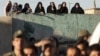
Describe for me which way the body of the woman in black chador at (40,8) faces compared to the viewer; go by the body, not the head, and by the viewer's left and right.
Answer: facing the viewer

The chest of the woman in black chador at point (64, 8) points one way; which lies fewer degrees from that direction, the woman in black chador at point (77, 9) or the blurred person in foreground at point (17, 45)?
the blurred person in foreground

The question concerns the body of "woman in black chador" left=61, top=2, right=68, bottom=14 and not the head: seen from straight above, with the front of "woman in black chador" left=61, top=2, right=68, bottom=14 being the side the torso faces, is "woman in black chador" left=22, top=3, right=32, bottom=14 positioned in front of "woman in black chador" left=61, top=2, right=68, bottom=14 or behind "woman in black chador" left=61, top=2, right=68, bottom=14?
in front

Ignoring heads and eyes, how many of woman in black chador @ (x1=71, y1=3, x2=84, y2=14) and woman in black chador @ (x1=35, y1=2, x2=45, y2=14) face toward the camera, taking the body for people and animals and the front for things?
2

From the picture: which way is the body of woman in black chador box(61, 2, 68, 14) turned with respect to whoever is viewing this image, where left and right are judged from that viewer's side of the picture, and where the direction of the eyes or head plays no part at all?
facing the viewer and to the left of the viewer

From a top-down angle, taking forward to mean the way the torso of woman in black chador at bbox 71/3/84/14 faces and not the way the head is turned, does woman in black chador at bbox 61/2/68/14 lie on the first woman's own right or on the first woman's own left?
on the first woman's own right

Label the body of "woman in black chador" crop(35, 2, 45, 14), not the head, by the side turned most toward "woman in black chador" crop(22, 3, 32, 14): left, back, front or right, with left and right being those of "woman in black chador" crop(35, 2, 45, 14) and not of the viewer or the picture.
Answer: right

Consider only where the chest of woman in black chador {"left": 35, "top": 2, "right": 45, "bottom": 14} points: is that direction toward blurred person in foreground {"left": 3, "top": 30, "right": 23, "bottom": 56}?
yes

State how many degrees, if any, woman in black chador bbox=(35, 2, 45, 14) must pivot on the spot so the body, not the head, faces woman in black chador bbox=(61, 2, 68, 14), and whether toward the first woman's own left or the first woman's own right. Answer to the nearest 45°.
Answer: approximately 90° to the first woman's own left

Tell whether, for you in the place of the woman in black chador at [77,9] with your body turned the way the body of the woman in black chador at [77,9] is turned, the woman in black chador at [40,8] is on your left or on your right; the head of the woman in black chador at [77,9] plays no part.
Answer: on your right
